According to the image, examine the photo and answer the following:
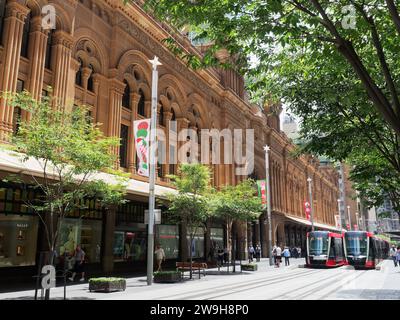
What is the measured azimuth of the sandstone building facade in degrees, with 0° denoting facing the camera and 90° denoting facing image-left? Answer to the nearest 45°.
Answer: approximately 315°

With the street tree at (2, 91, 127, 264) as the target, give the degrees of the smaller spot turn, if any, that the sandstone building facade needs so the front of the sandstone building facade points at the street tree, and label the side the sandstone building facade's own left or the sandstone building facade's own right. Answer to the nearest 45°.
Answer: approximately 45° to the sandstone building facade's own right
